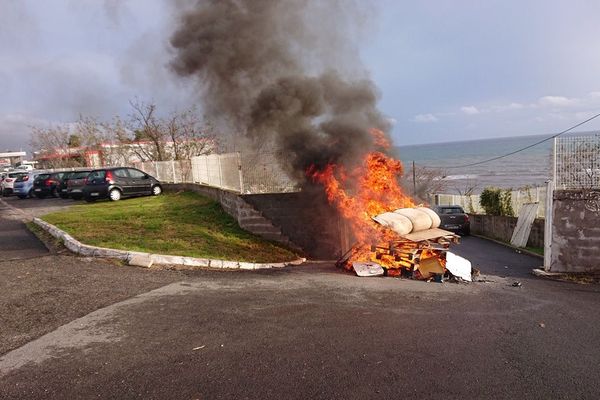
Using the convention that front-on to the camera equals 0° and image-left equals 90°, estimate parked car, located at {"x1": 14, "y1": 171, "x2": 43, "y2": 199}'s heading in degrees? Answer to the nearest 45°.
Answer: approximately 225°

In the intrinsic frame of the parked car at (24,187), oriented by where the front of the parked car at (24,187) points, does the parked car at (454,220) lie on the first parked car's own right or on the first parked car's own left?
on the first parked car's own right

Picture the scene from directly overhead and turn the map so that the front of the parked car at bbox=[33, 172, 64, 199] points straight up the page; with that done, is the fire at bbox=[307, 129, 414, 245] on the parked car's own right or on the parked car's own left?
on the parked car's own right

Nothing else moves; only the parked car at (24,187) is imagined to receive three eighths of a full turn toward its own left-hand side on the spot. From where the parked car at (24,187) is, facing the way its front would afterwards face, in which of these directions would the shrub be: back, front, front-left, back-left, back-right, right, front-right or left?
back-left

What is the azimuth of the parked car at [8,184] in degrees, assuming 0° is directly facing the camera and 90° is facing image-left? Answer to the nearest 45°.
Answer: approximately 225°

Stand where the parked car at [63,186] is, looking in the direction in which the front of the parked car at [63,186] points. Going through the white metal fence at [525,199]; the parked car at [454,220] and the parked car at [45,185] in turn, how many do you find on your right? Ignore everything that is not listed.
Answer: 2

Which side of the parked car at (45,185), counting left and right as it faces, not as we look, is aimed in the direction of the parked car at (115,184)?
right

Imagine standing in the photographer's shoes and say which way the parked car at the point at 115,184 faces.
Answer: facing away from the viewer and to the right of the viewer

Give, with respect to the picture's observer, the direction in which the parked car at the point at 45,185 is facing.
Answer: facing away from the viewer and to the right of the viewer
